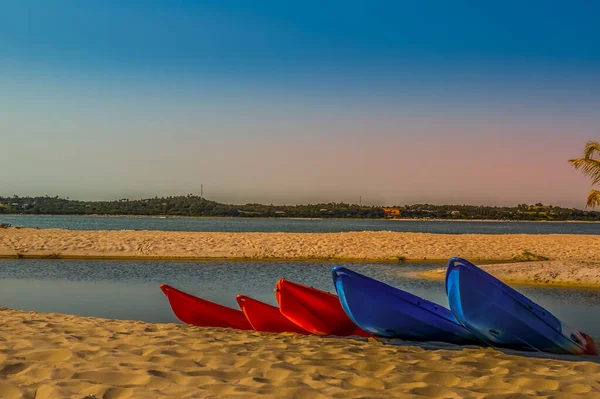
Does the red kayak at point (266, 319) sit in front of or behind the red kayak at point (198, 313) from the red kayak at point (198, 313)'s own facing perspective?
behind

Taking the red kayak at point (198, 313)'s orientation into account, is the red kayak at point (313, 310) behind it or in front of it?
behind

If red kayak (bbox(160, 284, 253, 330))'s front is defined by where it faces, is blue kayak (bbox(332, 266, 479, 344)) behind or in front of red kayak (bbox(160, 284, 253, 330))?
behind

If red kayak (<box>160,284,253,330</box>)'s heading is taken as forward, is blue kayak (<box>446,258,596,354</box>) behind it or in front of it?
behind

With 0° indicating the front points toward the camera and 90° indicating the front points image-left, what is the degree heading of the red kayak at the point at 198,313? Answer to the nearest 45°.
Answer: approximately 90°
